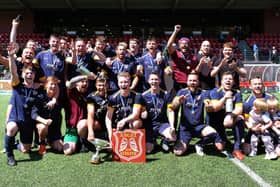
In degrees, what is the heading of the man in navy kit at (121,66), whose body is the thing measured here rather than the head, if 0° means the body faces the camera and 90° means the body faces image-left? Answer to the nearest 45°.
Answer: approximately 0°

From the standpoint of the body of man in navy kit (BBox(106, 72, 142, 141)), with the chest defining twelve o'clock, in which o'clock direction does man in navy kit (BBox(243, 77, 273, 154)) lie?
man in navy kit (BBox(243, 77, 273, 154)) is roughly at 9 o'clock from man in navy kit (BBox(106, 72, 142, 141)).

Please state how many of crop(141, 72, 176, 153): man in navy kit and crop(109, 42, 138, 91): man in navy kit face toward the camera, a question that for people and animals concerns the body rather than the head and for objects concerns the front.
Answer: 2

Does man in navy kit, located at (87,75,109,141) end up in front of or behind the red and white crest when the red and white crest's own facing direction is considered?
behind

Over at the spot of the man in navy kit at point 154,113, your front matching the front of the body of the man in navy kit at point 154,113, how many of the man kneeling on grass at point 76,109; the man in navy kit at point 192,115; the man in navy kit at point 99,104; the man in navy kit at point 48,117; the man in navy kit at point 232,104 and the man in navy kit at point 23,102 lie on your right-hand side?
4
